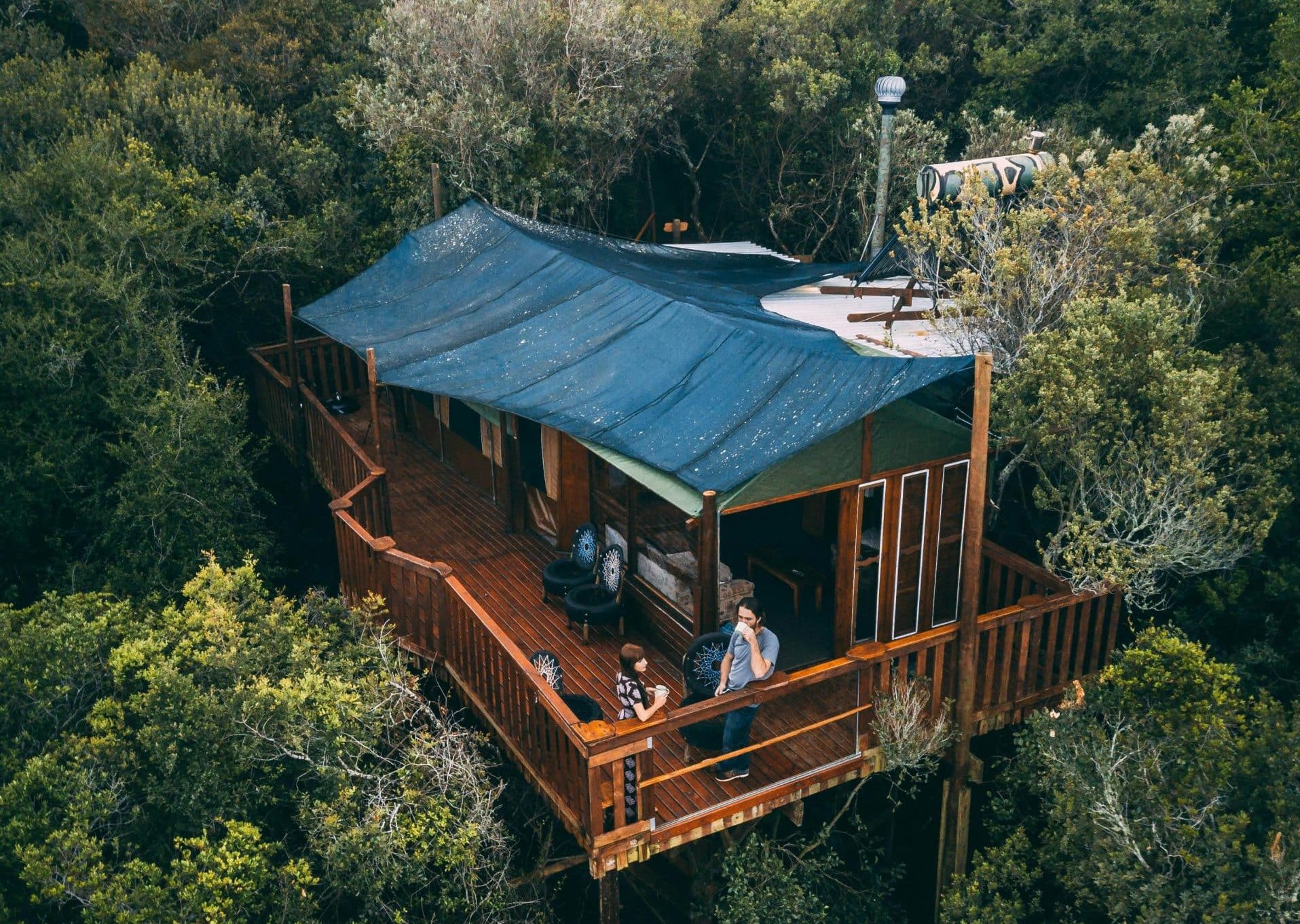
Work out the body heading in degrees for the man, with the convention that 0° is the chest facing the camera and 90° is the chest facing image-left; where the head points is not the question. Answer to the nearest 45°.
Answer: approximately 45°

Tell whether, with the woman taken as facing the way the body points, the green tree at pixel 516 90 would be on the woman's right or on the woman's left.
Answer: on the woman's left

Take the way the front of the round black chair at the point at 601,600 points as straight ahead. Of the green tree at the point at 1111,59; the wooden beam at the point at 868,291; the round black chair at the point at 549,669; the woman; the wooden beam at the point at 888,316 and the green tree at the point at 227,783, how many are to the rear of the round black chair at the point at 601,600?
3

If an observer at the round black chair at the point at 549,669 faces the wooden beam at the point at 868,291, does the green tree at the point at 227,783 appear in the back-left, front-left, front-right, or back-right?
back-left

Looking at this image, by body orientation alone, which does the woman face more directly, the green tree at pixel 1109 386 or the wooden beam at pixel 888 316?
the green tree

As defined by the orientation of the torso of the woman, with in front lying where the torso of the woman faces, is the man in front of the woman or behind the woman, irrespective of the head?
in front

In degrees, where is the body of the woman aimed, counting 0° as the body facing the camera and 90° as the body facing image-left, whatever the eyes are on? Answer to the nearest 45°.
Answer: approximately 270°

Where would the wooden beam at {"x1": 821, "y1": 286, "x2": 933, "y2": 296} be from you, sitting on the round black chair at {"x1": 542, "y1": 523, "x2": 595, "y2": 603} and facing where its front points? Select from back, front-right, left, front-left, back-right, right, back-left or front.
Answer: back

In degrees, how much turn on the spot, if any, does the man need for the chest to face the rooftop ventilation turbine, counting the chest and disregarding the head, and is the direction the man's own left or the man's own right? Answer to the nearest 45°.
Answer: approximately 135° to the man's own right

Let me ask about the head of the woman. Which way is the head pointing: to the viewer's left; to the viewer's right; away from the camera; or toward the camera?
to the viewer's right

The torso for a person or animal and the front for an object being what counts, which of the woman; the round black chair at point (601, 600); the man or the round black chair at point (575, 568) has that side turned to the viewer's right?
the woman

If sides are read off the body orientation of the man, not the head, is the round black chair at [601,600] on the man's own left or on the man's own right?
on the man's own right

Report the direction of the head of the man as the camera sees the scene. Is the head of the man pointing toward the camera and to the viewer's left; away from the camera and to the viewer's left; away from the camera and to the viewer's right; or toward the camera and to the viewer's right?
toward the camera and to the viewer's left

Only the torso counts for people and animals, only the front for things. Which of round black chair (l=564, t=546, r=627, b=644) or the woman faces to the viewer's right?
the woman

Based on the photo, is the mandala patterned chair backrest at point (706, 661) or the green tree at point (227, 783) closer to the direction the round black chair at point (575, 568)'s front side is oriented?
the green tree

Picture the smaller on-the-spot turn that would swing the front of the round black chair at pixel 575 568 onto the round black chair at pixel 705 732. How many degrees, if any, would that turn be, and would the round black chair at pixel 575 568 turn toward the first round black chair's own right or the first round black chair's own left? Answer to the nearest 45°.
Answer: approximately 45° to the first round black chair's own left
